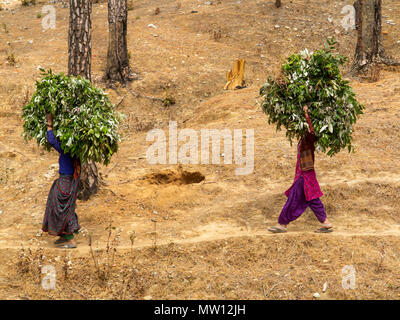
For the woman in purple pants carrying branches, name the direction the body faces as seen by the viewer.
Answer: to the viewer's left

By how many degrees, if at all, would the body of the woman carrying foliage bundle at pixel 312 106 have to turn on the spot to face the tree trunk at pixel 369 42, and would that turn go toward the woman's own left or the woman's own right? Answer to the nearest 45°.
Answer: approximately 90° to the woman's own right

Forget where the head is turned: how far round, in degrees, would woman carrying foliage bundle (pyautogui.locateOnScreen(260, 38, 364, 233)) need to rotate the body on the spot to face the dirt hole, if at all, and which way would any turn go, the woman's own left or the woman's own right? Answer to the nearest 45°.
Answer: approximately 45° to the woman's own right

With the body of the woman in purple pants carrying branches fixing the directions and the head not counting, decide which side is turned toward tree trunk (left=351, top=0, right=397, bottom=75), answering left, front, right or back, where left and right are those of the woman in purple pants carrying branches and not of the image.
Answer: right
